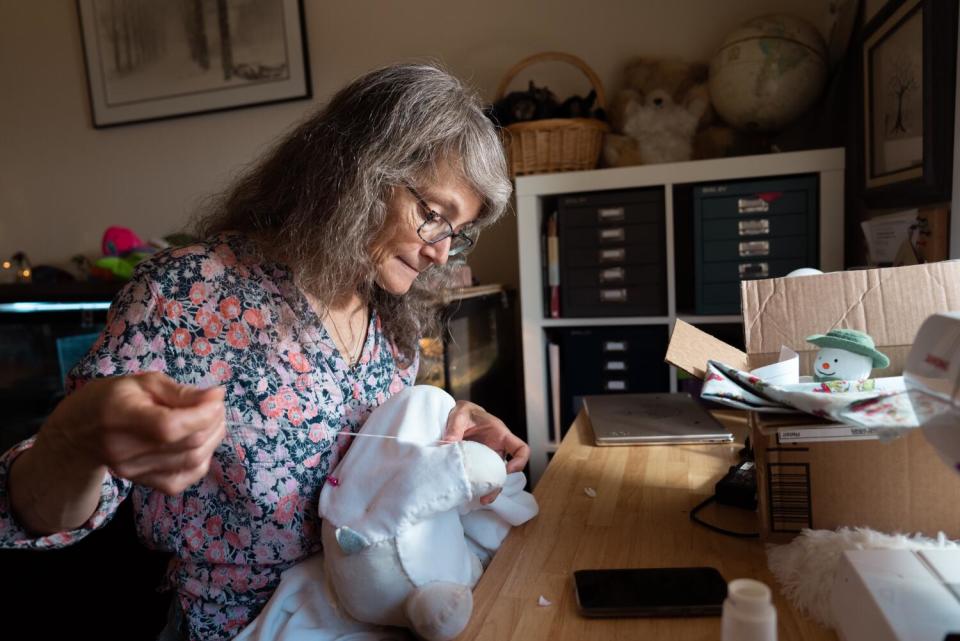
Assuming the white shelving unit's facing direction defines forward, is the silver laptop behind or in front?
in front

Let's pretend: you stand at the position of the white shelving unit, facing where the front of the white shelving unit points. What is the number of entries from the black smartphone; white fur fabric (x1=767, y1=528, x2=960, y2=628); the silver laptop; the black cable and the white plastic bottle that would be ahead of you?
5

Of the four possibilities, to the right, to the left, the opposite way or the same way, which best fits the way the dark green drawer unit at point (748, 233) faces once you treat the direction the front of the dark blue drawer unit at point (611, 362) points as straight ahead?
the same way

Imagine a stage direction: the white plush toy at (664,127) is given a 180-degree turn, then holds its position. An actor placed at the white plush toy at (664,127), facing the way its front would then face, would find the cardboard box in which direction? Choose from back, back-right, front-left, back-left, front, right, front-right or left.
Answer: back

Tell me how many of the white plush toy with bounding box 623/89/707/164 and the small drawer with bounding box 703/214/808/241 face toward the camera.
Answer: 2

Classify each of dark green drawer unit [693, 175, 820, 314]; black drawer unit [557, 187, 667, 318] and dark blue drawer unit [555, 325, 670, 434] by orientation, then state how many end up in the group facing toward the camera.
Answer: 3

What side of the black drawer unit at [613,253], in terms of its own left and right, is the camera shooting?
front

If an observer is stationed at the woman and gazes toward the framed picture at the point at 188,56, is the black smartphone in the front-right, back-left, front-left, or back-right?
back-right

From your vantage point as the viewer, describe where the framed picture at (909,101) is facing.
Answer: facing the viewer and to the left of the viewer

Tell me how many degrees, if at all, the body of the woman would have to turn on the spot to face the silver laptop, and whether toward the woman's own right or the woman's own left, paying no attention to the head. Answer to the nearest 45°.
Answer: approximately 45° to the woman's own left

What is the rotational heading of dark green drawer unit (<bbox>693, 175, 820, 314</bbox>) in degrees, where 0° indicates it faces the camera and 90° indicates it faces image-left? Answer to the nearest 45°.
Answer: approximately 0°

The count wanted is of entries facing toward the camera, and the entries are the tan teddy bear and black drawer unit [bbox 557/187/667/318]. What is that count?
2

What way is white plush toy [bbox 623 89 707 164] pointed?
toward the camera

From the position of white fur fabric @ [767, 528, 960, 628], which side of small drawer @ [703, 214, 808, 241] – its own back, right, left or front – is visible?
front

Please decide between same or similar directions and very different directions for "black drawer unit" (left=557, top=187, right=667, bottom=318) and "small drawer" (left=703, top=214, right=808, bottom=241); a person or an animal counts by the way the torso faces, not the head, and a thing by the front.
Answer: same or similar directions
